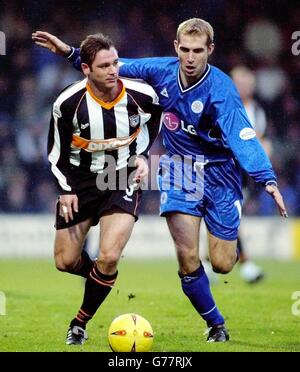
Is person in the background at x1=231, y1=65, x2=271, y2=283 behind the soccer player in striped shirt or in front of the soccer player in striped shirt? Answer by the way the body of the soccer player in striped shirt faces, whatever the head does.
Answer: behind

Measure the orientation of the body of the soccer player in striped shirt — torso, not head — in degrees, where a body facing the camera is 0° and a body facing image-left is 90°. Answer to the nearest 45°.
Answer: approximately 0°

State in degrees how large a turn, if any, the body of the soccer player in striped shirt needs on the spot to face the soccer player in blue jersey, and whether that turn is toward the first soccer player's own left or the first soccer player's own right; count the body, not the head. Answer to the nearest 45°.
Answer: approximately 90° to the first soccer player's own left

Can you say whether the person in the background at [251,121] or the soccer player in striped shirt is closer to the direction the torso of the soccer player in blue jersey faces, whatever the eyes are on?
the soccer player in striped shirt

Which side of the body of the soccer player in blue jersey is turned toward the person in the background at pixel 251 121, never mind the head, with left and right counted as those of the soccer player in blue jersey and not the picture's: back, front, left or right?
back

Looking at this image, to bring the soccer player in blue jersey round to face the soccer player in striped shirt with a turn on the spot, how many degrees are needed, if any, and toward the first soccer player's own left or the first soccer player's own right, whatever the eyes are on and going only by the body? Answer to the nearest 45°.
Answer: approximately 90° to the first soccer player's own right

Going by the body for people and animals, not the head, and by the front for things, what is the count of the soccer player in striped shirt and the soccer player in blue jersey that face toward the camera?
2
